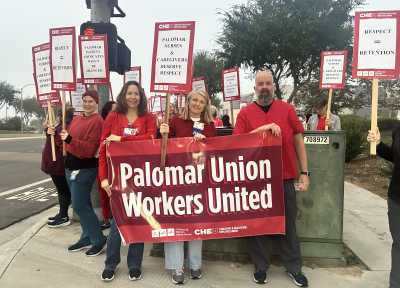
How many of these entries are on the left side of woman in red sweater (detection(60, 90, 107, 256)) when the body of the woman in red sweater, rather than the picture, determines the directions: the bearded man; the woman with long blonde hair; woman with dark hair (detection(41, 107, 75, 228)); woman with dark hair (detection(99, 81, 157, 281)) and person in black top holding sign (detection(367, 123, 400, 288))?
4

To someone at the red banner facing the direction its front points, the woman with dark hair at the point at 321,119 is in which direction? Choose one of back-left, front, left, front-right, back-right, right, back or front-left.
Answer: back-left

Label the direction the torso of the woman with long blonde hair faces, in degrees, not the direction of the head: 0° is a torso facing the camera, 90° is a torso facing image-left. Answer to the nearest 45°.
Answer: approximately 0°

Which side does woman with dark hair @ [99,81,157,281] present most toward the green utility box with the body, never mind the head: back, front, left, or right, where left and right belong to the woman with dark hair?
left

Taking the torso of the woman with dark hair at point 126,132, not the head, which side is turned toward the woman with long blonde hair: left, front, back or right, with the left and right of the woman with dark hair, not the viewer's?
left

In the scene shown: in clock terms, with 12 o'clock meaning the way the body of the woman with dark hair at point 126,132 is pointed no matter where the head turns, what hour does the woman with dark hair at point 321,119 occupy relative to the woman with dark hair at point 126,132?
the woman with dark hair at point 321,119 is roughly at 8 o'clock from the woman with dark hair at point 126,132.

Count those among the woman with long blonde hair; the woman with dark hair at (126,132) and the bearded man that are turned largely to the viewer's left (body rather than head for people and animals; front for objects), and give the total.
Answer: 0
